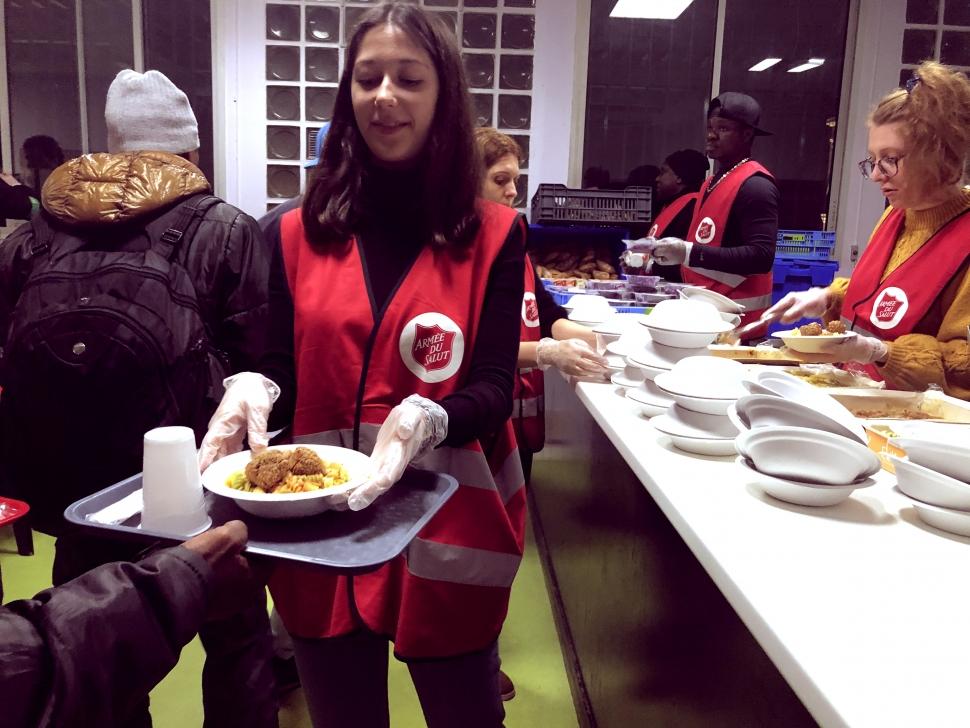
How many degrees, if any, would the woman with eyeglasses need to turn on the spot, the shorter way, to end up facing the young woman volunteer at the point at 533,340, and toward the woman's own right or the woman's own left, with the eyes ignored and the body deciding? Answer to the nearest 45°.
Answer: approximately 45° to the woman's own right

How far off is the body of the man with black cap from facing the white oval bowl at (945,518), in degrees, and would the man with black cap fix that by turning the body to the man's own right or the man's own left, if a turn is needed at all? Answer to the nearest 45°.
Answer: approximately 45° to the man's own left

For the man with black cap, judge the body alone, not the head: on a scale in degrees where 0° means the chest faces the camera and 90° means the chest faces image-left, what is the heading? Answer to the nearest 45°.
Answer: approximately 45°

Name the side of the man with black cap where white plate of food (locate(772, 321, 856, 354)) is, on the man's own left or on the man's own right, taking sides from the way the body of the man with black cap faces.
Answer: on the man's own left

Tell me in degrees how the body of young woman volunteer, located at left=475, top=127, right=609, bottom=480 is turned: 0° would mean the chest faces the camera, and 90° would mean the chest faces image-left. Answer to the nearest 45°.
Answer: approximately 315°

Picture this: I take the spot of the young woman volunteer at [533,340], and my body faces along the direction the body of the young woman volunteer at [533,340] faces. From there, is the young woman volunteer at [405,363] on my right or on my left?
on my right

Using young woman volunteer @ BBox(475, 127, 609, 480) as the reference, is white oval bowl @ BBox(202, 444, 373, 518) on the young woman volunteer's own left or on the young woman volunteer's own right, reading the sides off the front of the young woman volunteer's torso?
on the young woman volunteer's own right

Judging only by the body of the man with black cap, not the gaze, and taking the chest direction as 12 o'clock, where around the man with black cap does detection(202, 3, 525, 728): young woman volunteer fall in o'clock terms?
The young woman volunteer is roughly at 11 o'clock from the man with black cap.

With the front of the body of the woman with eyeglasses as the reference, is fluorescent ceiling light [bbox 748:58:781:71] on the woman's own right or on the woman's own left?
on the woman's own right

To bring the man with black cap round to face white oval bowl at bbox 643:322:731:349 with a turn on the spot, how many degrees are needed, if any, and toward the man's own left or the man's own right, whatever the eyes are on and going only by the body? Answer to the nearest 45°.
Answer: approximately 45° to the man's own left
